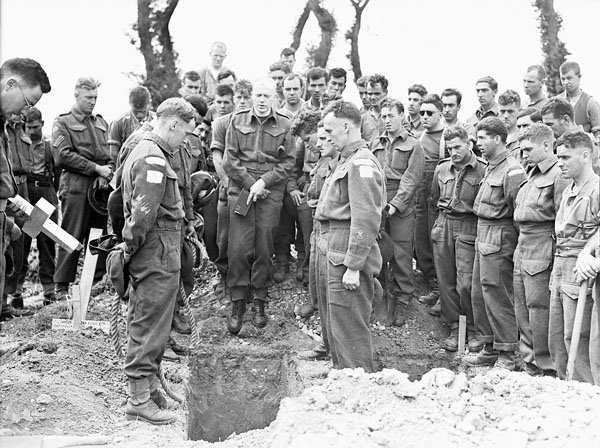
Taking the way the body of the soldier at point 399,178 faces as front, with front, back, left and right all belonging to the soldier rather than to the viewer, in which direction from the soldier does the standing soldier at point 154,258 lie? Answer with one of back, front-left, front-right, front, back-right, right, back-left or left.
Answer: front

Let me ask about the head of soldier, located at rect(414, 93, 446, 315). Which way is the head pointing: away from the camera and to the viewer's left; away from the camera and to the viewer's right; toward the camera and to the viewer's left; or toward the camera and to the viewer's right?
toward the camera and to the viewer's left

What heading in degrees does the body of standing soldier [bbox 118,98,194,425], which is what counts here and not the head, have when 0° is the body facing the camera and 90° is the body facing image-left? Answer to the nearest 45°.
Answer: approximately 270°

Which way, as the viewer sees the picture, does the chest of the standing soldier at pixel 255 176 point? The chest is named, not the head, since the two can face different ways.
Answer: toward the camera

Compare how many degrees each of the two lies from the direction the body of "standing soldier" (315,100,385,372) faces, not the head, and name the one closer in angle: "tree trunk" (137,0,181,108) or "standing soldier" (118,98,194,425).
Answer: the standing soldier

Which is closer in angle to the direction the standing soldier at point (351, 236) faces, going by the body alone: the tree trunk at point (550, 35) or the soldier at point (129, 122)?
the soldier

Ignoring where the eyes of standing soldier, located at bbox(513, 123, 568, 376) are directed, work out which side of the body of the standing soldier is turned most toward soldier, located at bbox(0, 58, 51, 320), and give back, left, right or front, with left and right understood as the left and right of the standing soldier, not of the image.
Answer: front

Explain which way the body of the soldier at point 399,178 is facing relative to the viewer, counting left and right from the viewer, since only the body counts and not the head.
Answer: facing the viewer and to the left of the viewer

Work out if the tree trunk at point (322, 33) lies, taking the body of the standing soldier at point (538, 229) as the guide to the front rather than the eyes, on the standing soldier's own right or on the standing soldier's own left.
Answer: on the standing soldier's own right

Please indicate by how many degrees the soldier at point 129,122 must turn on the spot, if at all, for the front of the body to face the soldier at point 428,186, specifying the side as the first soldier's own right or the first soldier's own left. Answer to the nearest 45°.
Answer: approximately 45° to the first soldier's own left

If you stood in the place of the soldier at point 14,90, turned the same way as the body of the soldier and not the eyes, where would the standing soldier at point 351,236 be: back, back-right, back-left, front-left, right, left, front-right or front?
front

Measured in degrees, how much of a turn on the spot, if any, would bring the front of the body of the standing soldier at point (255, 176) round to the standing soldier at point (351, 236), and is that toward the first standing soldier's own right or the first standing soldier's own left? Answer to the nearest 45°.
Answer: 0° — they already face them

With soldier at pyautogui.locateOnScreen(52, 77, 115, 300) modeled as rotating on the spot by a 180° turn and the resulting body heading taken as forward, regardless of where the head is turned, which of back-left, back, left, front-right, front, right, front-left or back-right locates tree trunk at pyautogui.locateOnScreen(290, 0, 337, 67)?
right

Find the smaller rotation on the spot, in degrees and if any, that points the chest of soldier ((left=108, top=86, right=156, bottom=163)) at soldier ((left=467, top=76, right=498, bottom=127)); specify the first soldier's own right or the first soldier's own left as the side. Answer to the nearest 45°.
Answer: approximately 45° to the first soldier's own left

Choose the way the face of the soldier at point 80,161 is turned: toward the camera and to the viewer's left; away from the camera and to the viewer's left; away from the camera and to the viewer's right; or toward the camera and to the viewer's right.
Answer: toward the camera and to the viewer's right
